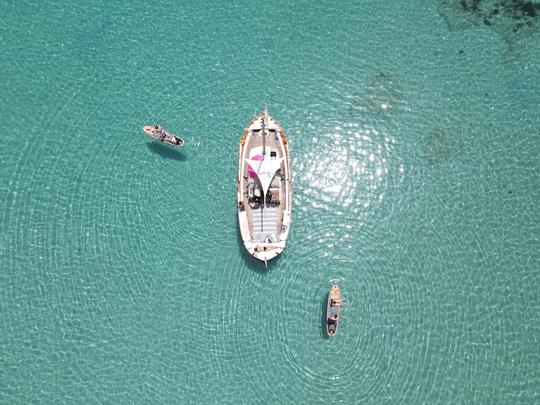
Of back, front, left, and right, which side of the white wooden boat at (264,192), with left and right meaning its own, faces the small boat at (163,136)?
left

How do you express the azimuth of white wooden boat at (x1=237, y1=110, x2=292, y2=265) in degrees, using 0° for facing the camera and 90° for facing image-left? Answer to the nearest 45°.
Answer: approximately 180°

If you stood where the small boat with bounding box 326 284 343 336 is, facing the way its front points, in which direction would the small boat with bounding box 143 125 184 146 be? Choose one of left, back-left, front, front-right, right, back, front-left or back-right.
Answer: left
